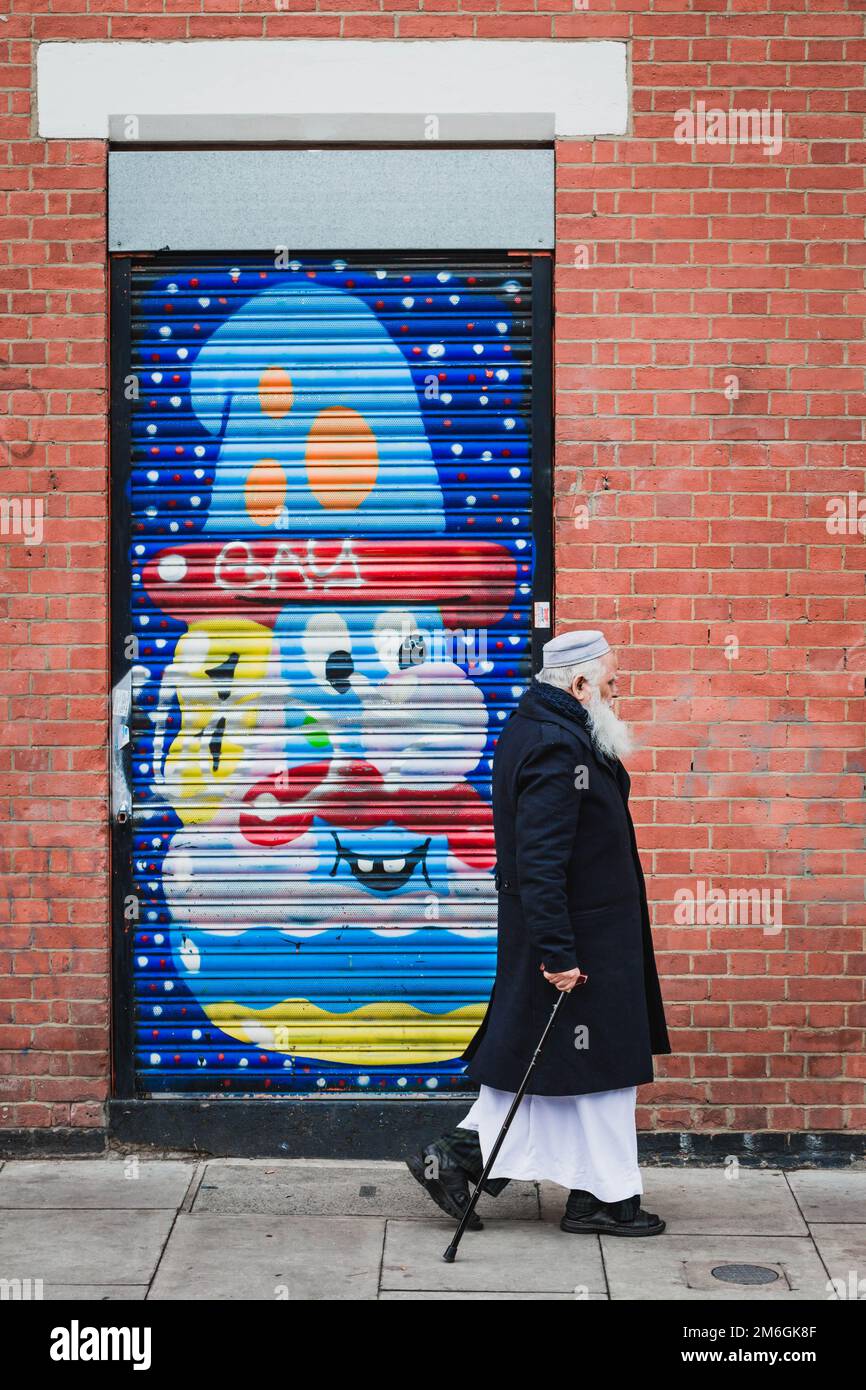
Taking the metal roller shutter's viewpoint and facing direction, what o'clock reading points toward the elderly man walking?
The elderly man walking is roughly at 11 o'clock from the metal roller shutter.

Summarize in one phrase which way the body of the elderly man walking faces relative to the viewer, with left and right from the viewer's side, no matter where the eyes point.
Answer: facing to the right of the viewer

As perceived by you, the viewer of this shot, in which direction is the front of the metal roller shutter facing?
facing the viewer

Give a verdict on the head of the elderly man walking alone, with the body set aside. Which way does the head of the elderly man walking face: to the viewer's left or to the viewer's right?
to the viewer's right

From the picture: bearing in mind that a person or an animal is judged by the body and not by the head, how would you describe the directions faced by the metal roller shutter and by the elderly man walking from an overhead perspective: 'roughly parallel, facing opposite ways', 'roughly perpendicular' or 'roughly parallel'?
roughly perpendicular

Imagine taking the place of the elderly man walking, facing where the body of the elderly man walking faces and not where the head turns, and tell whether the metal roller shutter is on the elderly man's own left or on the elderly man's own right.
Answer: on the elderly man's own left

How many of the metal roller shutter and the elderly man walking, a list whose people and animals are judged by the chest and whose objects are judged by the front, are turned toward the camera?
1
